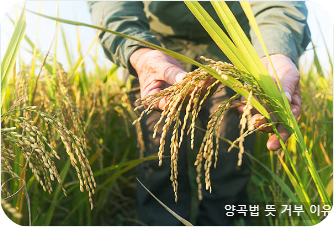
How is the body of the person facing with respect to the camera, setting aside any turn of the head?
toward the camera
